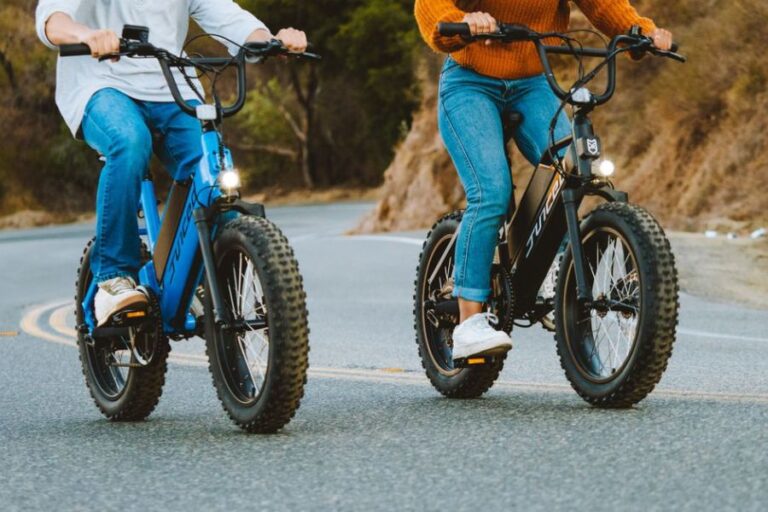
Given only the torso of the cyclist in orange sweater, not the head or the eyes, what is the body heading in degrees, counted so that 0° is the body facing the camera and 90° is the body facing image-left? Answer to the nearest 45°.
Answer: approximately 315°

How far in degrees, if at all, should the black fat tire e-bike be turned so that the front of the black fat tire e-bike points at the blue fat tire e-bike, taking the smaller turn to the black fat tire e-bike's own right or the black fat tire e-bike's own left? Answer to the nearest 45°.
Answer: approximately 135° to the black fat tire e-bike's own right

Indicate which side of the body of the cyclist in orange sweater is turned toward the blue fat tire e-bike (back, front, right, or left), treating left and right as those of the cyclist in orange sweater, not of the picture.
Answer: right

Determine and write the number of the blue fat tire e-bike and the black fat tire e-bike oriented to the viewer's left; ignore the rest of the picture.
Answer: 0

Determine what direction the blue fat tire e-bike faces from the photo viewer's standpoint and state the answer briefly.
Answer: facing the viewer and to the right of the viewer

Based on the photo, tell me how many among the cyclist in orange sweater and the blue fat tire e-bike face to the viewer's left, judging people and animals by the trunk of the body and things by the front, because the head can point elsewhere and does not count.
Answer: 0

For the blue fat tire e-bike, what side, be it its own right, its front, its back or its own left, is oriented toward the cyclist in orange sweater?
left
